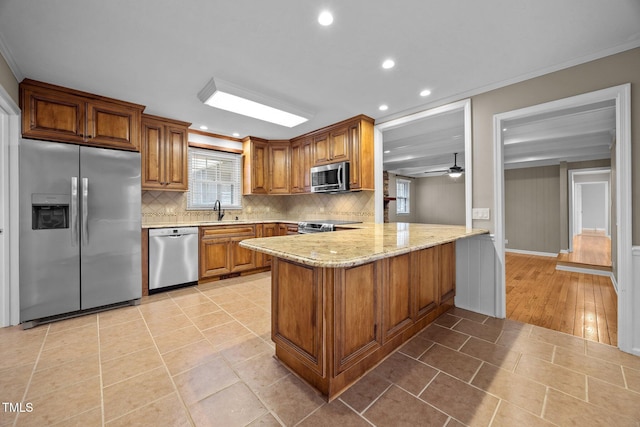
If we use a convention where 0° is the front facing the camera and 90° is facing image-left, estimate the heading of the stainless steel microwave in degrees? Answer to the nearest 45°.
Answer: approximately 45°

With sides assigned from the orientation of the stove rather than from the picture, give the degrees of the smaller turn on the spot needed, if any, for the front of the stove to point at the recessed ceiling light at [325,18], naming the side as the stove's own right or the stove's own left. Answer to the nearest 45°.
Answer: approximately 45° to the stove's own left

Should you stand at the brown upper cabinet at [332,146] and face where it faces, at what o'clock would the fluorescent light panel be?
The fluorescent light panel is roughly at 12 o'clock from the brown upper cabinet.

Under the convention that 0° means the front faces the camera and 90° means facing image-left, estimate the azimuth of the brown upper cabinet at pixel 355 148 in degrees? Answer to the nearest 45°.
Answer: approximately 45°

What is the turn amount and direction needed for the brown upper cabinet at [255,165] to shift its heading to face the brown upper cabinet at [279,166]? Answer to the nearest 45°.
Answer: approximately 45° to its left

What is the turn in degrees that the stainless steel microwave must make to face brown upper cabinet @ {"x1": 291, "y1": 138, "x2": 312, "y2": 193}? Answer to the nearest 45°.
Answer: approximately 90° to its right

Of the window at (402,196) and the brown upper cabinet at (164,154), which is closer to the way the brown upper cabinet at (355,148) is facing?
the brown upper cabinet

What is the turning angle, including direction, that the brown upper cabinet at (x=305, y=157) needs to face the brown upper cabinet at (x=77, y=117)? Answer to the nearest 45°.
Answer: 0° — it already faces it

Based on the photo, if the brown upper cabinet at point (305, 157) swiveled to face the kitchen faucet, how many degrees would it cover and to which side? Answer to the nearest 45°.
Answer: approximately 45° to its right

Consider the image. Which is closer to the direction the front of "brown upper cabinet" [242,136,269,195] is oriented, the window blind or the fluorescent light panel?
the fluorescent light panel

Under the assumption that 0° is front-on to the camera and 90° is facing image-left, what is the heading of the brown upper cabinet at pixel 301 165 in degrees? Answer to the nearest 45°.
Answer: approximately 45°
